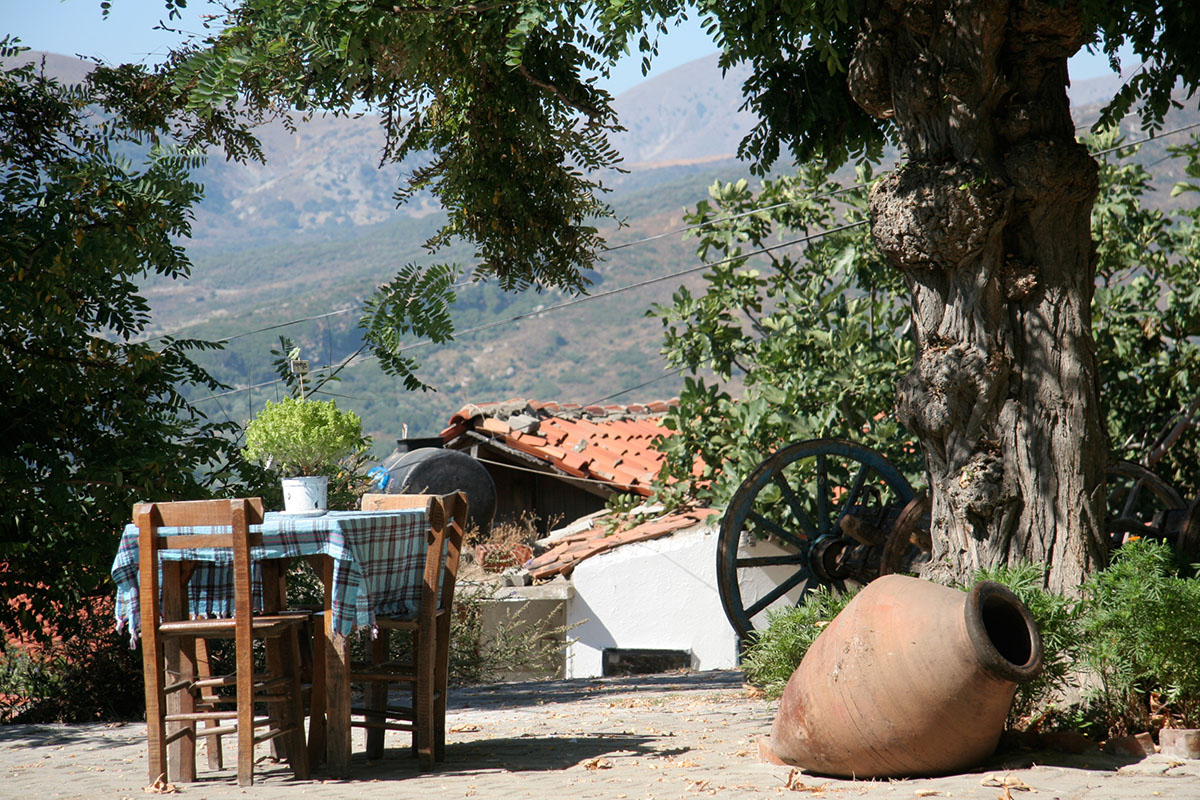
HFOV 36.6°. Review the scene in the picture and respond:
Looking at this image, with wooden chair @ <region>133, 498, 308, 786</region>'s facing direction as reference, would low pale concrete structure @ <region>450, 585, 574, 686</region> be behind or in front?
in front

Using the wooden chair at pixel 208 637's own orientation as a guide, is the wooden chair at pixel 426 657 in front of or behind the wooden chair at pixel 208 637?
in front

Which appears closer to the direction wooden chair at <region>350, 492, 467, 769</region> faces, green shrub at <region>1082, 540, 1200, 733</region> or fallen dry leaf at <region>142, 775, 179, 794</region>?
the fallen dry leaf

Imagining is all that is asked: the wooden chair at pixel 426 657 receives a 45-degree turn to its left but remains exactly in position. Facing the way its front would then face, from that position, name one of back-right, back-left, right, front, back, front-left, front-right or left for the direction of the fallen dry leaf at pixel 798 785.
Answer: back-left

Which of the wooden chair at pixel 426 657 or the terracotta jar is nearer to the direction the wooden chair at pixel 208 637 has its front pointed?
the wooden chair

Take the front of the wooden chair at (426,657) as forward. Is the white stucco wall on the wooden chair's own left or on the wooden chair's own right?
on the wooden chair's own right

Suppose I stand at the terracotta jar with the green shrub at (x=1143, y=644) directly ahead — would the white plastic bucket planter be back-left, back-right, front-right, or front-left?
back-left

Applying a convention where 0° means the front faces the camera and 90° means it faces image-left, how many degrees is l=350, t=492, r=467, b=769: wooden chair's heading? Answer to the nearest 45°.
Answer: approximately 135°

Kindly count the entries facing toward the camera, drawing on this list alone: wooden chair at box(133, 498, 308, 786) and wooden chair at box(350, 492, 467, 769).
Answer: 0

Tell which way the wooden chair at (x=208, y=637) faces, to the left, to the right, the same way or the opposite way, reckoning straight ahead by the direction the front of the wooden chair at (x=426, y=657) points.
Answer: to the right

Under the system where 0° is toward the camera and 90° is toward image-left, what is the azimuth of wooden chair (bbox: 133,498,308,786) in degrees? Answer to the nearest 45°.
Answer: approximately 225°
